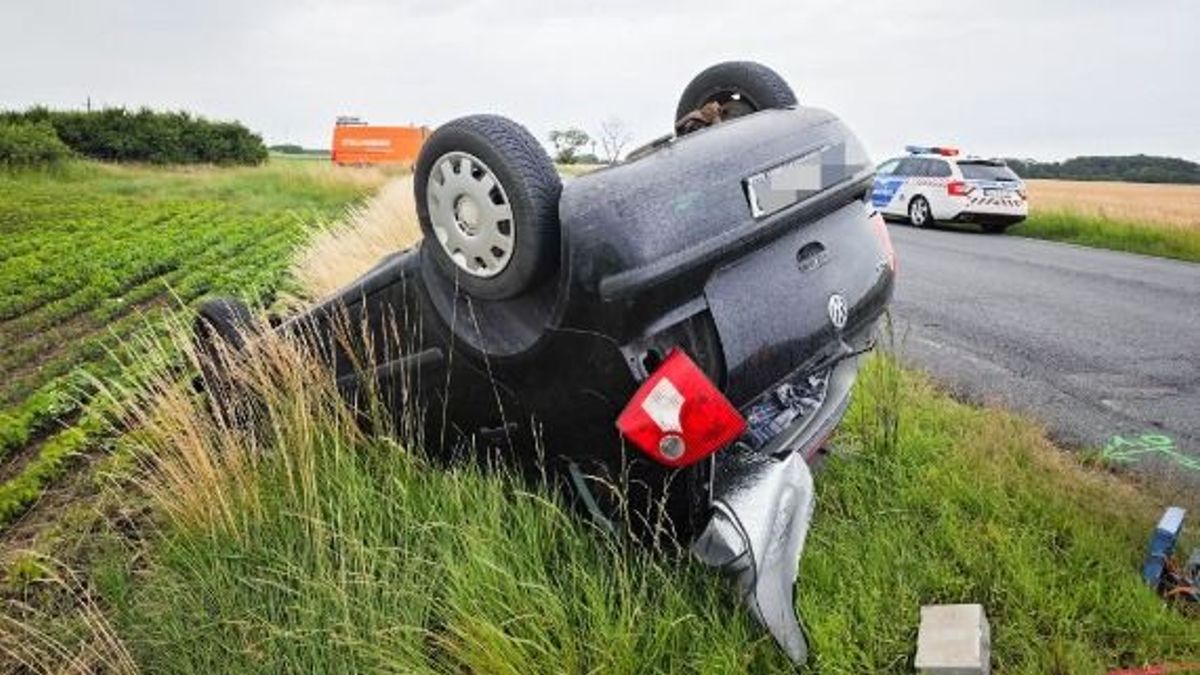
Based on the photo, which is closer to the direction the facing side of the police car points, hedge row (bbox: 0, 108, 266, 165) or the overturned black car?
the hedge row

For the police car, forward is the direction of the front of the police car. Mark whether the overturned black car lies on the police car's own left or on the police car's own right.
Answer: on the police car's own left

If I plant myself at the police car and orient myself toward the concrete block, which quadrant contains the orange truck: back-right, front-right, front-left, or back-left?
back-right

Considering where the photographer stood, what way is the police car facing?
facing away from the viewer and to the left of the viewer

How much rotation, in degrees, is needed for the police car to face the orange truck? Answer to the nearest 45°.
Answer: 0° — it already faces it

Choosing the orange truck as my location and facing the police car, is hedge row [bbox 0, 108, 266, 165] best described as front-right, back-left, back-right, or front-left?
back-right

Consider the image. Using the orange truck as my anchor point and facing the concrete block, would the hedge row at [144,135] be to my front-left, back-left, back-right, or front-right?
back-right

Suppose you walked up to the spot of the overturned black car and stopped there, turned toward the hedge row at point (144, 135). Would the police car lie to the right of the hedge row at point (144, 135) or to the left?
right

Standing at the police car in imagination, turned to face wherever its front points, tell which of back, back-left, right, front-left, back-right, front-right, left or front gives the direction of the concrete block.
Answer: back-left

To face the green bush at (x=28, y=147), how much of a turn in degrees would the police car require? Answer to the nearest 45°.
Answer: approximately 45° to its left

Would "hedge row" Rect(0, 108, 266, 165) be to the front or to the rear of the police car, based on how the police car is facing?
to the front
